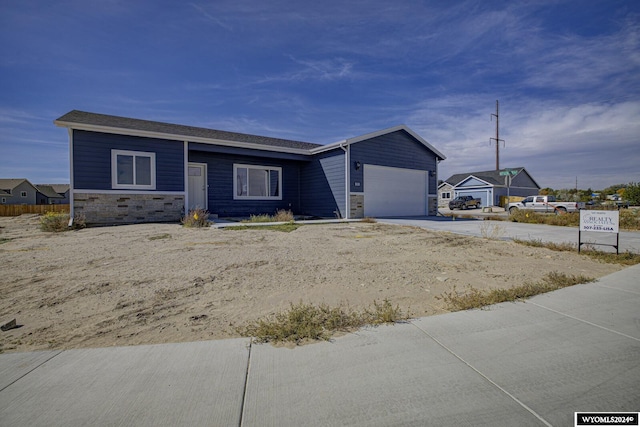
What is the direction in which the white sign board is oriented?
toward the camera

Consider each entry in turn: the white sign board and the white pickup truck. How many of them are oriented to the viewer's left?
1

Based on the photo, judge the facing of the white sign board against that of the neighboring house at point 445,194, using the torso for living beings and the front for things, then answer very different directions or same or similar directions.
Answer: same or similar directions

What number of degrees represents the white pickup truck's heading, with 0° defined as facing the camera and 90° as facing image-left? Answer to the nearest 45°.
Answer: approximately 90°

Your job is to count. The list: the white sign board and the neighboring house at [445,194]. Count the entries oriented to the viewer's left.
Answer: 0

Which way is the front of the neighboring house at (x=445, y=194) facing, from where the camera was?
facing the viewer

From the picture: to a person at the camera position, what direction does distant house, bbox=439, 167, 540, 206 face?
facing the viewer and to the left of the viewer

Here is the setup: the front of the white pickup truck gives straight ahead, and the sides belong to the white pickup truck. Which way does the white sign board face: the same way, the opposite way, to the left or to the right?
to the left

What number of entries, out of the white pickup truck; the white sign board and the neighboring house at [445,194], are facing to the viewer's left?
1

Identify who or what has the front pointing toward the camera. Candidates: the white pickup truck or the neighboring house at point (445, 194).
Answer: the neighboring house

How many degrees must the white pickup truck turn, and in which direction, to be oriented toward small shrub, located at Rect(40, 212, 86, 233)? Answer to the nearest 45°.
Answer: approximately 45° to its left

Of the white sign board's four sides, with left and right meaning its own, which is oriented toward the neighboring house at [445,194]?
back
